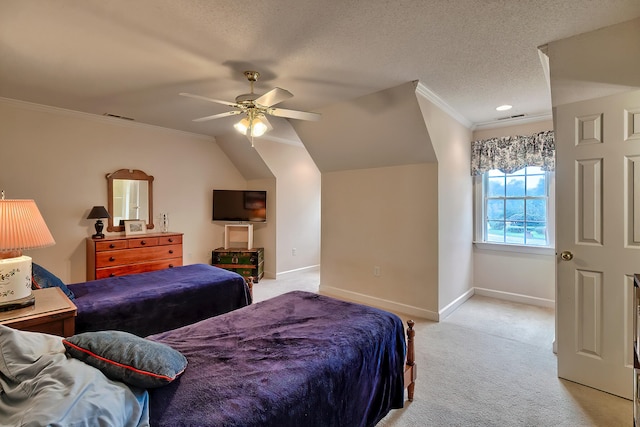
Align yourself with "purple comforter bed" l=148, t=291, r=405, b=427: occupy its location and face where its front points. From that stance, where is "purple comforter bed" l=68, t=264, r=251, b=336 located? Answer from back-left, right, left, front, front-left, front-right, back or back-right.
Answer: left

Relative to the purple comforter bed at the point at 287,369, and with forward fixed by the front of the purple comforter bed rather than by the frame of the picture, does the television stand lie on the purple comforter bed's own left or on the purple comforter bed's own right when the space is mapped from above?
on the purple comforter bed's own left

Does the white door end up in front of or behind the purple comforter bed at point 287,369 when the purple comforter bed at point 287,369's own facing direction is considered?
in front

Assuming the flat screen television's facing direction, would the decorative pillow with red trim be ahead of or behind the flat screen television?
ahead

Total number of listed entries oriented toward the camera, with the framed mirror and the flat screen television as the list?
2

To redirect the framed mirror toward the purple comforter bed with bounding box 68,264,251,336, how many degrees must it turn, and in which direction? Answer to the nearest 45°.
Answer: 0° — it already faces it

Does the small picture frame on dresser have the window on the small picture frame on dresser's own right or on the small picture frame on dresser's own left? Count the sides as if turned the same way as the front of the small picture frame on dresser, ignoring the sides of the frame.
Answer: on the small picture frame on dresser's own left

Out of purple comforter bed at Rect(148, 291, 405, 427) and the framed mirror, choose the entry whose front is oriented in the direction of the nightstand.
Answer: the framed mirror

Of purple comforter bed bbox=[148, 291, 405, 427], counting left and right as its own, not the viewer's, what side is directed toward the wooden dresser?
left

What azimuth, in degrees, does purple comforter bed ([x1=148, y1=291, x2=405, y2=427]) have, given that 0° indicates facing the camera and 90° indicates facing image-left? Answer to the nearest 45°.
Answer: approximately 225°

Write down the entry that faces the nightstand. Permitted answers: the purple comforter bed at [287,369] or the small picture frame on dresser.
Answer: the small picture frame on dresser
